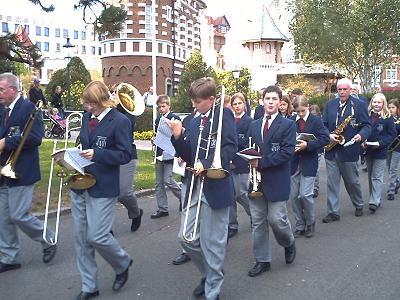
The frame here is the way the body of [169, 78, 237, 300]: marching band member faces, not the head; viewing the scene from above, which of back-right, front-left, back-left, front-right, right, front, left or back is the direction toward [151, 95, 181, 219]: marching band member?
back-right

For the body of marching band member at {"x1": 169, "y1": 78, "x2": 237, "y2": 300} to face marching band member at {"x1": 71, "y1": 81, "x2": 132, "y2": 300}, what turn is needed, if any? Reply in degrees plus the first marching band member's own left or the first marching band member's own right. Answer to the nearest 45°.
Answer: approximately 45° to the first marching band member's own right

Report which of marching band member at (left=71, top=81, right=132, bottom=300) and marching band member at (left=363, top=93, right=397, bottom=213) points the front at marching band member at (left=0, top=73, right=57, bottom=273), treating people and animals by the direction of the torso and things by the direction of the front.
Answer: marching band member at (left=363, top=93, right=397, bottom=213)

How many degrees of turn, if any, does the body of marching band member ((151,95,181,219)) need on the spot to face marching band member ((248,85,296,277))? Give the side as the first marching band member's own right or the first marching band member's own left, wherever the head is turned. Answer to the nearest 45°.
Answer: approximately 45° to the first marching band member's own left

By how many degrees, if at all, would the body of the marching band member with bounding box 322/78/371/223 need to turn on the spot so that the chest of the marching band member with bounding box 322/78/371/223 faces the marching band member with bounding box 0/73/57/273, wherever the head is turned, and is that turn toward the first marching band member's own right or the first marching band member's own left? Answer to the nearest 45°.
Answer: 0° — they already face them

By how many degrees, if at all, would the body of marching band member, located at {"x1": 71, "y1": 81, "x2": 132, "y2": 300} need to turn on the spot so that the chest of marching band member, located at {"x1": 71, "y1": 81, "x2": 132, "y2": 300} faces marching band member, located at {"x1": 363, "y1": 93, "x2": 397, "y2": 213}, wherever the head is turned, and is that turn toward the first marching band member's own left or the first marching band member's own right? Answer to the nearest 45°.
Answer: approximately 180°

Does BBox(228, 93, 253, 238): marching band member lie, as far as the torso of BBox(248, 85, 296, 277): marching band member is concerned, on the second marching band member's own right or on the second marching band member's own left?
on the second marching band member's own right

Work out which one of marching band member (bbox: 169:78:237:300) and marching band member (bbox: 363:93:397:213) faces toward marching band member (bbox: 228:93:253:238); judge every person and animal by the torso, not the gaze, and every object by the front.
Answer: marching band member (bbox: 363:93:397:213)

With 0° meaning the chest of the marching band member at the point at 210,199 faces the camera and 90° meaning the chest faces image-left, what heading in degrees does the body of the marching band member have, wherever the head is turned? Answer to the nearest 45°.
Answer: approximately 45°

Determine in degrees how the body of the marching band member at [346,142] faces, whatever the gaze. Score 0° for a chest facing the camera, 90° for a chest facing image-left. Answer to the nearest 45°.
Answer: approximately 45°

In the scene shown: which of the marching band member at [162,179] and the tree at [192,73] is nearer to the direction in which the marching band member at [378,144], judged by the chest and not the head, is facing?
the marching band member

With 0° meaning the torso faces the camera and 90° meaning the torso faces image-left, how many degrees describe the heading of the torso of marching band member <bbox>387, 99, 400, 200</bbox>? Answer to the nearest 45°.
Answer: approximately 45°
